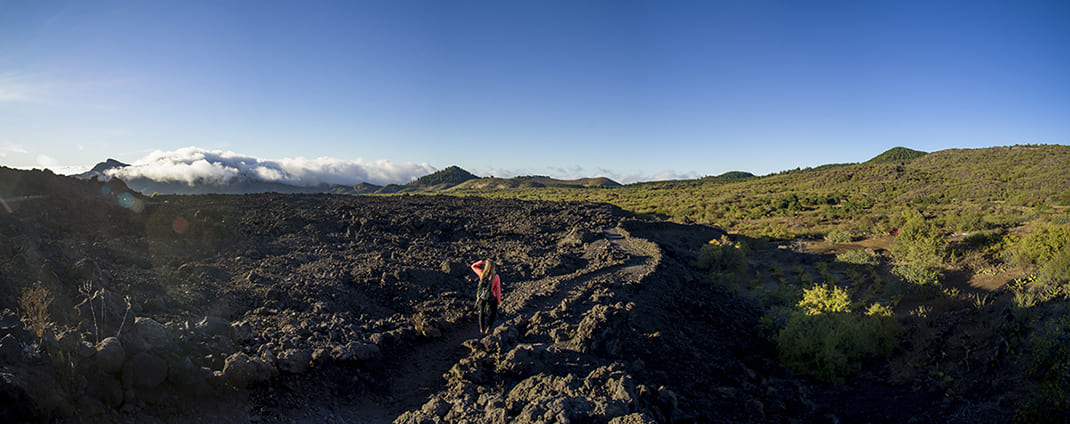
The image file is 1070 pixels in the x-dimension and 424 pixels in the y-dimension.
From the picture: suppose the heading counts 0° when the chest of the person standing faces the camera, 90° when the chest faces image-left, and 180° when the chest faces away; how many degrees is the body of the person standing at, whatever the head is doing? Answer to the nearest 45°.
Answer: approximately 180°

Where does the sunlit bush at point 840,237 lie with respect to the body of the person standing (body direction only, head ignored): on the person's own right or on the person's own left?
on the person's own right

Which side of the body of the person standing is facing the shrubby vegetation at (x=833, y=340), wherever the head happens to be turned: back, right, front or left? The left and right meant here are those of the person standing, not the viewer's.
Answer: right

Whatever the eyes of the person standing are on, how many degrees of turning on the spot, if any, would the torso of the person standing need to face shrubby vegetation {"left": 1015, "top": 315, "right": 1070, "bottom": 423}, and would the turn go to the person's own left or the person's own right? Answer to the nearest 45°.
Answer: approximately 90° to the person's own right

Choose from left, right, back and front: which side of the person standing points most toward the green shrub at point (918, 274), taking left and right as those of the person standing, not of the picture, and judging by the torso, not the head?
right

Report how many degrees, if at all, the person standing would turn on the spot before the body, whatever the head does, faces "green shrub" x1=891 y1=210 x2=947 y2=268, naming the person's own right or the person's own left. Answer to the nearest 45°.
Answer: approximately 90° to the person's own right

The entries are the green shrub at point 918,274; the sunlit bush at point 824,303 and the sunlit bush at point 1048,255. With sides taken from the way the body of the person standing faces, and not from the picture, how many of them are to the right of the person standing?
3

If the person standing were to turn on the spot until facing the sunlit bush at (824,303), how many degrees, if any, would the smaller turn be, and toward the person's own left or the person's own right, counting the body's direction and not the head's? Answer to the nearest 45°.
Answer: approximately 90° to the person's own right

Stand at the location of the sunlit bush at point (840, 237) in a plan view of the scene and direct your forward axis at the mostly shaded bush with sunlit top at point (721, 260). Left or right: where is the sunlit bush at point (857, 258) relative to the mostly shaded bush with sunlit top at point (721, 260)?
left

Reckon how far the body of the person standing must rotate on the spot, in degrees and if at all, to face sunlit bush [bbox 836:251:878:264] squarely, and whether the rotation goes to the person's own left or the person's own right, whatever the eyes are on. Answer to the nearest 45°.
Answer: approximately 45° to the person's own right
